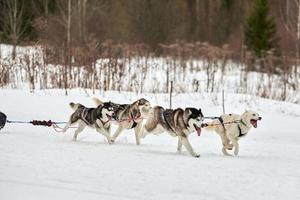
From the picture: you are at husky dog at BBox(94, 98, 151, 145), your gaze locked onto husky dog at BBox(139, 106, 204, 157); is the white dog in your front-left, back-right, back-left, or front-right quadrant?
front-left

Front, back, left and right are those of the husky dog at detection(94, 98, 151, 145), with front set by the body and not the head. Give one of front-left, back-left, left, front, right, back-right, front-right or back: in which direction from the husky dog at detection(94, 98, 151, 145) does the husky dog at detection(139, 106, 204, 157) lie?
front-right

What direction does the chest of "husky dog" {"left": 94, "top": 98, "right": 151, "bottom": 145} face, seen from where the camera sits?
to the viewer's right

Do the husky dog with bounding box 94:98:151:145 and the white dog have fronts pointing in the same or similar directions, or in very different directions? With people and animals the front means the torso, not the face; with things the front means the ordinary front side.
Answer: same or similar directions

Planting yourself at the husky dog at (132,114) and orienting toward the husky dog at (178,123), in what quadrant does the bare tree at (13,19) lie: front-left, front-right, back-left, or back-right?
back-left

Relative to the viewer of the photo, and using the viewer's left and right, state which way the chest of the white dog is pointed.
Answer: facing to the right of the viewer

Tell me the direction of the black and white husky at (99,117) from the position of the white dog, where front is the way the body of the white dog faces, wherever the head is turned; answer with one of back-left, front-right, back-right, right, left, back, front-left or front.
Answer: back

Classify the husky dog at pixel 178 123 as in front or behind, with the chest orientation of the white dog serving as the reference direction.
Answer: behind

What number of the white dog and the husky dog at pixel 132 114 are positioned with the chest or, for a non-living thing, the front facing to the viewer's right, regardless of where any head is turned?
2

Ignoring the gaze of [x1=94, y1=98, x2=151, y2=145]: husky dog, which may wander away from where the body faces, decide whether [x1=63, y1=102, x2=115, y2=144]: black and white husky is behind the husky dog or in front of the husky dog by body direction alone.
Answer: behind

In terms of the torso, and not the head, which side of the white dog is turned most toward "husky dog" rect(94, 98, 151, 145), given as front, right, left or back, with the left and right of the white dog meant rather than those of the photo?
back

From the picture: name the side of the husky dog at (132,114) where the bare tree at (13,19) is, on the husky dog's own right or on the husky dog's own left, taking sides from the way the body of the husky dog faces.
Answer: on the husky dog's own left
